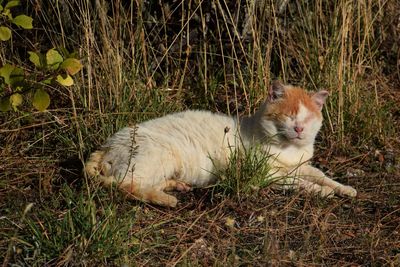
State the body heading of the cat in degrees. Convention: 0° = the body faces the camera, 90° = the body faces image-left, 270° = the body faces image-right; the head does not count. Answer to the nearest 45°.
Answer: approximately 270°

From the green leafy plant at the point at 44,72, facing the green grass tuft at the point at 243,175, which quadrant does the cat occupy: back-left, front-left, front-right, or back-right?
front-left

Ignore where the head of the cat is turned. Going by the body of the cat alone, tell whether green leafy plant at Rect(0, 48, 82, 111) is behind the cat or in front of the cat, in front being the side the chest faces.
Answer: behind

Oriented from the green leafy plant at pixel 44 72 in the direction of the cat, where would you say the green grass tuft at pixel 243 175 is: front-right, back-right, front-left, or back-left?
front-right
